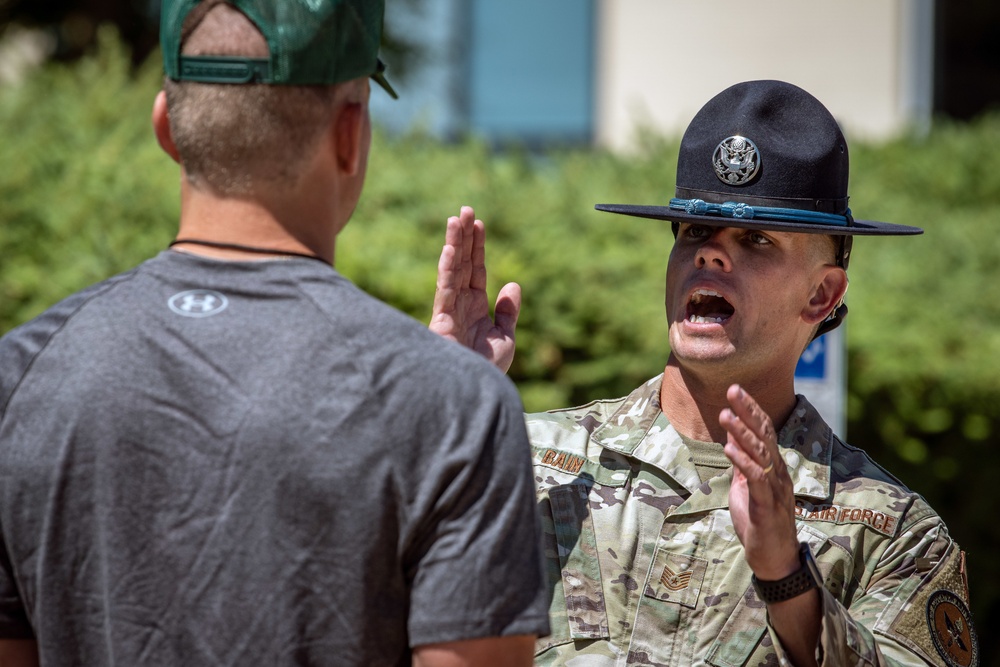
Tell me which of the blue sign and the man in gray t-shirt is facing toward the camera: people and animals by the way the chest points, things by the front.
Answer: the blue sign

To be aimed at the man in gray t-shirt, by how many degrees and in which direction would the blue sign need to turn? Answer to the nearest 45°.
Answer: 0° — it already faces them

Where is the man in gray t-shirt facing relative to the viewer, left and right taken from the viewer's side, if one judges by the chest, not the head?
facing away from the viewer and to the right of the viewer

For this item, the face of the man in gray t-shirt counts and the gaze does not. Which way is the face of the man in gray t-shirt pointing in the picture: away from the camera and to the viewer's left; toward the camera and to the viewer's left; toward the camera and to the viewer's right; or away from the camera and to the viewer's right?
away from the camera and to the viewer's right

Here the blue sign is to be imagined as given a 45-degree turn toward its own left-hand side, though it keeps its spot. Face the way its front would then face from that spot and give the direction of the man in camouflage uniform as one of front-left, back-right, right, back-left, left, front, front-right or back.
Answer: front-right

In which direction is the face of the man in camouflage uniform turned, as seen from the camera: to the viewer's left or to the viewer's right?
to the viewer's left

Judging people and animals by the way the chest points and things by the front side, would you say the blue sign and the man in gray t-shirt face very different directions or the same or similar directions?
very different directions

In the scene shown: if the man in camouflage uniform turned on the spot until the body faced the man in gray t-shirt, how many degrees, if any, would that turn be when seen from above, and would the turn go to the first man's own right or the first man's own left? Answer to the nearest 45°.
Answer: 0° — they already face them

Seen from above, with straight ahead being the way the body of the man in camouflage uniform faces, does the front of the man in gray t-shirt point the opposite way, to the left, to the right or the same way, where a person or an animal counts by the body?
the opposite way

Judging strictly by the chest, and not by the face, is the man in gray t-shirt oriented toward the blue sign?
yes

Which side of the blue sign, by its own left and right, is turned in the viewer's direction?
front

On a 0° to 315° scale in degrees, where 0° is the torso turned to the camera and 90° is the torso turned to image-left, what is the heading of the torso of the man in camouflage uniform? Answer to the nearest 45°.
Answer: approximately 45°

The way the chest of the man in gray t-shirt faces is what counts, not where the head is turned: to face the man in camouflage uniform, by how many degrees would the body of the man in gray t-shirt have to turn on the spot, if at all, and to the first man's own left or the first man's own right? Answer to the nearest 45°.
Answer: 0° — they already face them
